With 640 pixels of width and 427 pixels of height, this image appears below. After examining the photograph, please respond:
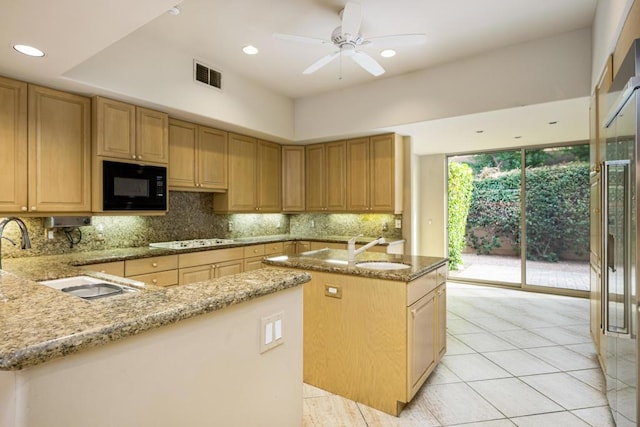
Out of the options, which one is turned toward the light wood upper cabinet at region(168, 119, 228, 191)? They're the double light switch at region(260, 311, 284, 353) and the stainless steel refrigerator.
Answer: the stainless steel refrigerator

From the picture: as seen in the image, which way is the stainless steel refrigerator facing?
to the viewer's left

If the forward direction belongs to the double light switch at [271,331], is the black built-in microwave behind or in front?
behind

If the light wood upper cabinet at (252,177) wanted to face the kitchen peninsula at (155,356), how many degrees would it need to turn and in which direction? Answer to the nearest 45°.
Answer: approximately 45° to its right

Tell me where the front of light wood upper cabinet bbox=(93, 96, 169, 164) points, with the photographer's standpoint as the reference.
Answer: facing the viewer and to the right of the viewer

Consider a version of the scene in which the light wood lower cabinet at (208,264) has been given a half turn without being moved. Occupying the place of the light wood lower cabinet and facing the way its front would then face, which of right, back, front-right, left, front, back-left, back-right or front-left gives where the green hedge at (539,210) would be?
back-right

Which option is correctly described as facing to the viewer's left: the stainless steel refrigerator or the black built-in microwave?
the stainless steel refrigerator

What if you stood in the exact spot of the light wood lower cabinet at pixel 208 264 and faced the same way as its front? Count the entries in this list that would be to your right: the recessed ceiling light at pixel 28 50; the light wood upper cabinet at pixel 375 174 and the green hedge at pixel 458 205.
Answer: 1

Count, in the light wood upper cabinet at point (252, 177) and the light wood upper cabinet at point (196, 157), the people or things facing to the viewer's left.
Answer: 0

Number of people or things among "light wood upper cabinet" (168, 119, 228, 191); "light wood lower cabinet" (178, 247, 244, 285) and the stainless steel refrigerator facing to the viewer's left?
1

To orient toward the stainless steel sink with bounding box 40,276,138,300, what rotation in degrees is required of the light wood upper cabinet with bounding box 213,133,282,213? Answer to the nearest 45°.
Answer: approximately 45° to its right

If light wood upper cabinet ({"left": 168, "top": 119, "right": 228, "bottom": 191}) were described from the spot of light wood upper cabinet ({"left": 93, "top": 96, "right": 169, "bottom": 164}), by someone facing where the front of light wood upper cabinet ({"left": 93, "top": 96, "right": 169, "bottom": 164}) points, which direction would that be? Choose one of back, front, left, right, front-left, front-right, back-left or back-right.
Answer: left

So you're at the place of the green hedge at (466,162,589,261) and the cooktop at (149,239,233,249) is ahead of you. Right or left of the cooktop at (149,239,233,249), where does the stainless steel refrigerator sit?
left

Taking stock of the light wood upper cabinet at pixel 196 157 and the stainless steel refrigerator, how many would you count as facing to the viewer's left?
1
